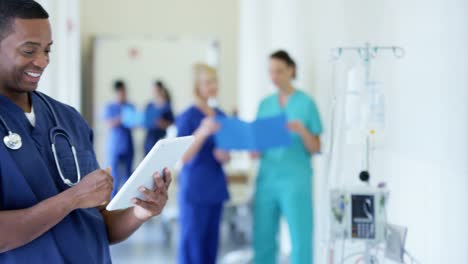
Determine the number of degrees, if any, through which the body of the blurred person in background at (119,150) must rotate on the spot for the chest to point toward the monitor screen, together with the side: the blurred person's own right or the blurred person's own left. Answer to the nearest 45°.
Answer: approximately 45° to the blurred person's own right

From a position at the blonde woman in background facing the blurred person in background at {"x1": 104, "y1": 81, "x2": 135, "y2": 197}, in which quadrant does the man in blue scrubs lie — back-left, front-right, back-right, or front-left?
back-left

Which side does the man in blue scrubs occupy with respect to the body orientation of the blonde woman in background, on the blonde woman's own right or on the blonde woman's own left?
on the blonde woman's own right

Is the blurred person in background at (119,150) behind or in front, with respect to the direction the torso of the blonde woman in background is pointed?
behind

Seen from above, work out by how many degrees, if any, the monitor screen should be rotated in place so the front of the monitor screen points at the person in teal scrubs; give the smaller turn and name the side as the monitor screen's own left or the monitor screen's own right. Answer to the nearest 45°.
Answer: approximately 90° to the monitor screen's own right

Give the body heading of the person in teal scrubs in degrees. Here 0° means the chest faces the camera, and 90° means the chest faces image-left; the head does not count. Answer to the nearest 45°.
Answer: approximately 45°

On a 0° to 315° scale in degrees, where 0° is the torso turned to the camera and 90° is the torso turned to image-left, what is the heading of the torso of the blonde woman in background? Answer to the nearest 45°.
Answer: approximately 315°
